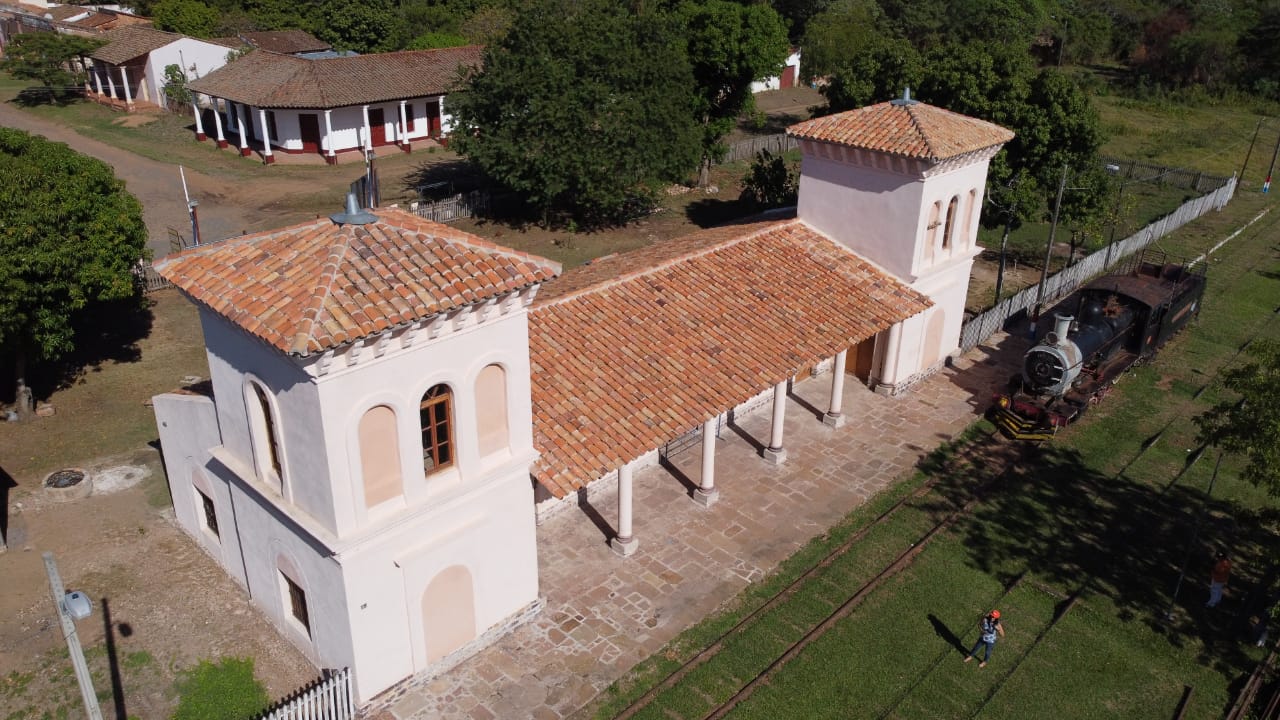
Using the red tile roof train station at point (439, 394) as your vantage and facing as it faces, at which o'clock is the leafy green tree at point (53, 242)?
The leafy green tree is roughly at 6 o'clock from the red tile roof train station.

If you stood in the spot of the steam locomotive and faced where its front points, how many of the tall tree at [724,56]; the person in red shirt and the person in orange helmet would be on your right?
1

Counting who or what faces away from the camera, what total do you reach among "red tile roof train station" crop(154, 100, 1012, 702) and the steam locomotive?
0

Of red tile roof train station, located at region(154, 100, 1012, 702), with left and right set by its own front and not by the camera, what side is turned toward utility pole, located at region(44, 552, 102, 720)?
right

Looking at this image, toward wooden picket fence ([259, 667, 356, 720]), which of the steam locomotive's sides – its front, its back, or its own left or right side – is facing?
front

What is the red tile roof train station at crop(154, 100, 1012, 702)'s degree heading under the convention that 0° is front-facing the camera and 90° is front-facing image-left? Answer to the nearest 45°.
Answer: approximately 315°

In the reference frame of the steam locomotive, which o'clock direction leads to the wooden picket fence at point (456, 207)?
The wooden picket fence is roughly at 2 o'clock from the steam locomotive.

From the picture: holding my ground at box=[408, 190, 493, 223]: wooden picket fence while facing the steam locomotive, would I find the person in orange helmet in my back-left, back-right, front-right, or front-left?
front-right

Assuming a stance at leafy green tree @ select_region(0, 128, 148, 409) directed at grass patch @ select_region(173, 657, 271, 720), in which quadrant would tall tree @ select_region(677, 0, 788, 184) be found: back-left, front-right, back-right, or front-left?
back-left

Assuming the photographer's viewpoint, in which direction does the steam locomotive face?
facing the viewer and to the left of the viewer

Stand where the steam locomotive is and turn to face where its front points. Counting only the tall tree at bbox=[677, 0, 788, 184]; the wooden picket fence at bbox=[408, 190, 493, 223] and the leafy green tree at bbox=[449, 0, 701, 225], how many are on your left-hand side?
0

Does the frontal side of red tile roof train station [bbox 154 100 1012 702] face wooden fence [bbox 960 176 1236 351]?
no

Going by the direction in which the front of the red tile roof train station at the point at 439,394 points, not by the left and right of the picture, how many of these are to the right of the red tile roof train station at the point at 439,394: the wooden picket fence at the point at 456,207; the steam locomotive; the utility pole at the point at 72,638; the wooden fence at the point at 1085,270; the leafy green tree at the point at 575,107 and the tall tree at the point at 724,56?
1

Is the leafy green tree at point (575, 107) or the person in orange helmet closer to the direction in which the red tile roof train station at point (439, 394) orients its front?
the person in orange helmet

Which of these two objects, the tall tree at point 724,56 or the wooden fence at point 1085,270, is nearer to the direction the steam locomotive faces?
the tall tree
